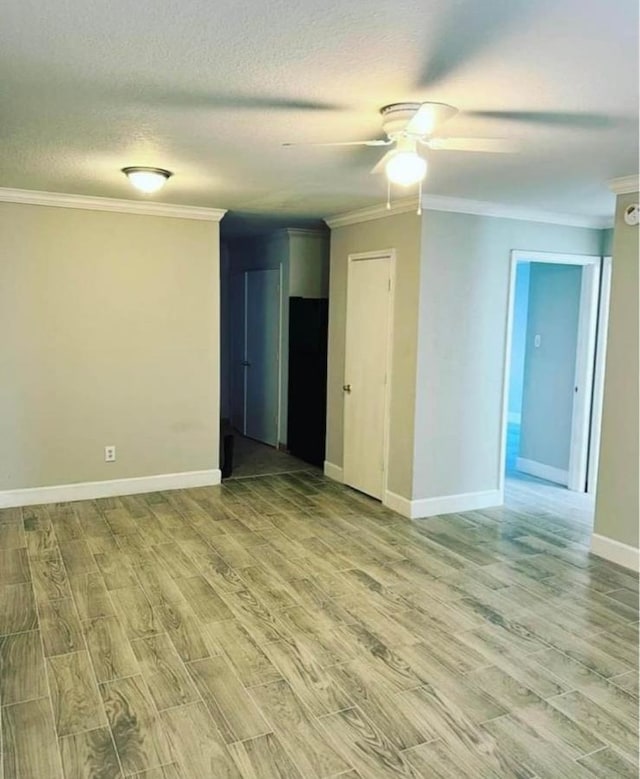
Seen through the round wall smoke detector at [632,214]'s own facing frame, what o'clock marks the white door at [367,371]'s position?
The white door is roughly at 2 o'clock from the round wall smoke detector.

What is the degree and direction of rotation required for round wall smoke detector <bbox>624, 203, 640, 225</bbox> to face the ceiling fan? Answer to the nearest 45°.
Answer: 0° — it already faces it

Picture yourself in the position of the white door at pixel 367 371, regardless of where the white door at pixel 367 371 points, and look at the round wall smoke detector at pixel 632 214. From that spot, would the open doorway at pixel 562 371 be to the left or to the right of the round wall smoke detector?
left

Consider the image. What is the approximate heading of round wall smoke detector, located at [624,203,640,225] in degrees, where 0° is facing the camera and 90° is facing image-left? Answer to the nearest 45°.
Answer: approximately 45°

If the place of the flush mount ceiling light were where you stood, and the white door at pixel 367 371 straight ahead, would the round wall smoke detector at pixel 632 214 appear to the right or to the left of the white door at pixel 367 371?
right

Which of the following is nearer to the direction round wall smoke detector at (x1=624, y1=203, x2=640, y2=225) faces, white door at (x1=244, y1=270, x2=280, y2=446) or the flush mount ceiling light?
the flush mount ceiling light

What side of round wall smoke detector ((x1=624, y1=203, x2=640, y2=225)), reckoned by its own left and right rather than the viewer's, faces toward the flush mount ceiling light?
front

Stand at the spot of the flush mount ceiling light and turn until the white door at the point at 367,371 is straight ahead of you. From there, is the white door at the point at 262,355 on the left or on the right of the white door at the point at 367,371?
left

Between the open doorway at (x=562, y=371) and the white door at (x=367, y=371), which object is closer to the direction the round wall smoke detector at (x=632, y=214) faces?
the white door

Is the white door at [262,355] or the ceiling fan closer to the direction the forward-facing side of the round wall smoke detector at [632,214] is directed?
the ceiling fan
